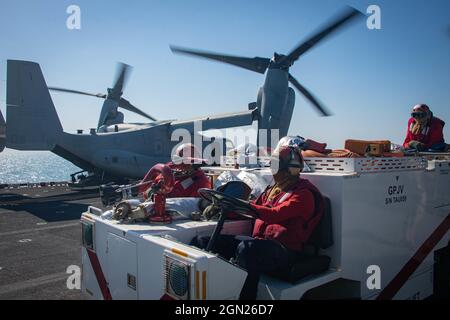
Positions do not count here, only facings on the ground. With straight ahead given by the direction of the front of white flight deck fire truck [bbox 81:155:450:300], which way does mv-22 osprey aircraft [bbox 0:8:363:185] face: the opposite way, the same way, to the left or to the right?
the opposite way

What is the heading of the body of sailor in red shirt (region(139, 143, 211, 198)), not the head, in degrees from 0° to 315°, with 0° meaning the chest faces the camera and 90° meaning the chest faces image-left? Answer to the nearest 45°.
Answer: approximately 45°

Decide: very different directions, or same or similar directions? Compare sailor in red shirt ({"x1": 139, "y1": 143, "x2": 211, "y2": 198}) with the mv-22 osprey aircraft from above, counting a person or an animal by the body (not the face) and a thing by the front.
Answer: very different directions

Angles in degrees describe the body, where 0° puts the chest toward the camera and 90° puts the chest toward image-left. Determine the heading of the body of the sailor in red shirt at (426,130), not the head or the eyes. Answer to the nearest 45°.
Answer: approximately 45°

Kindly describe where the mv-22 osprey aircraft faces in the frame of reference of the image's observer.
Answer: facing away from the viewer and to the right of the viewer

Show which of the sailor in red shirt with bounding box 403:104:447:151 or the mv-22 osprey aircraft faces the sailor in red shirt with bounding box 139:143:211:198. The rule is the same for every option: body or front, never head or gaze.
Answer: the sailor in red shirt with bounding box 403:104:447:151

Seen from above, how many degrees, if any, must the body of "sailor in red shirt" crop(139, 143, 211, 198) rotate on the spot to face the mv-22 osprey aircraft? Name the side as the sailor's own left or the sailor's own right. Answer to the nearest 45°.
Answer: approximately 135° to the sailor's own right

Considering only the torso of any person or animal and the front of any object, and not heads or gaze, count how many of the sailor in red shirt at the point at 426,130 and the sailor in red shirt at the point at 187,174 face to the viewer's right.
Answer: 0

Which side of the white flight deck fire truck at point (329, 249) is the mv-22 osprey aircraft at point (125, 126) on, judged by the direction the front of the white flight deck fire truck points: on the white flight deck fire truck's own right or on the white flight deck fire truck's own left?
on the white flight deck fire truck's own right

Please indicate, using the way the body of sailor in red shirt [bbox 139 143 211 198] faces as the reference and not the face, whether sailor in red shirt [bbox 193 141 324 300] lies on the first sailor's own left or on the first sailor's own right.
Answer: on the first sailor's own left

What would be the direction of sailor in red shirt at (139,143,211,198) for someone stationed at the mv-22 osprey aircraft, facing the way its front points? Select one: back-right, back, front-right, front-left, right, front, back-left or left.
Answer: back-right
